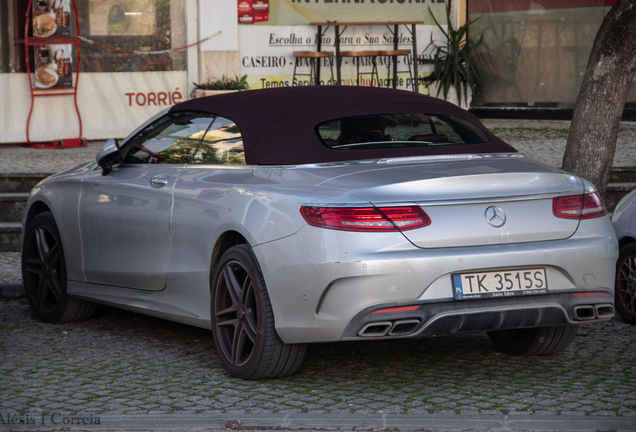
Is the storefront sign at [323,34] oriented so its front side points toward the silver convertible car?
yes

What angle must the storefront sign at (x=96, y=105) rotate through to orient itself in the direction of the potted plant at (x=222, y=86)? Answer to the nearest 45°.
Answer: approximately 90° to its left

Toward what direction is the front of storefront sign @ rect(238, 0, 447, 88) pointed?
toward the camera

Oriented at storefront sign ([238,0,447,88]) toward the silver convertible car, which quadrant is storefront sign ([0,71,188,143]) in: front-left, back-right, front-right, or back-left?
front-right

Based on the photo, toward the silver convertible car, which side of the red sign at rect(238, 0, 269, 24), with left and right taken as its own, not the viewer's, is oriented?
front

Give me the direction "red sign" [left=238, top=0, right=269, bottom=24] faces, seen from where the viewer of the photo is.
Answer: facing the viewer

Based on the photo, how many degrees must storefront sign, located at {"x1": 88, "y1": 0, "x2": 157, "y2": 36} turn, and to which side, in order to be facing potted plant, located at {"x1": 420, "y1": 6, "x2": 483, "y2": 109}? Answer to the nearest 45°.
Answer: approximately 90° to its left

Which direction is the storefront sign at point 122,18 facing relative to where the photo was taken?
toward the camera

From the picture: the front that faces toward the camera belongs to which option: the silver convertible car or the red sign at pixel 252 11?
the red sign

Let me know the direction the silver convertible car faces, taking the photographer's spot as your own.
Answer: facing away from the viewer and to the left of the viewer

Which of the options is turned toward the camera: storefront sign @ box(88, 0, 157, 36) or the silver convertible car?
the storefront sign

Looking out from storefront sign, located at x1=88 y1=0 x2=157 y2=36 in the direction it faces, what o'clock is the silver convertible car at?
The silver convertible car is roughly at 12 o'clock from the storefront sign.

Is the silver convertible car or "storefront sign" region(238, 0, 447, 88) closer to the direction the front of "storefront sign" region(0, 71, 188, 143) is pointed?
the silver convertible car

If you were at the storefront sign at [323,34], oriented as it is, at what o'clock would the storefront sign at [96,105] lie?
the storefront sign at [96,105] is roughly at 2 o'clock from the storefront sign at [323,34].

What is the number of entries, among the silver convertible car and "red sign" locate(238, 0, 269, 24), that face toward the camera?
1

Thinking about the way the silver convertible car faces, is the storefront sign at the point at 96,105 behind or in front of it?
in front
